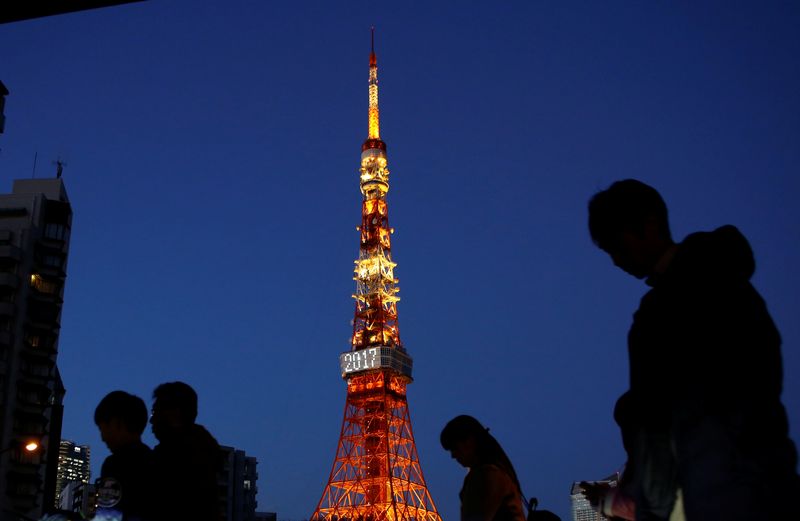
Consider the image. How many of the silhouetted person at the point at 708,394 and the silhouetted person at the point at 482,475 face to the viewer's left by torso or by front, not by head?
2

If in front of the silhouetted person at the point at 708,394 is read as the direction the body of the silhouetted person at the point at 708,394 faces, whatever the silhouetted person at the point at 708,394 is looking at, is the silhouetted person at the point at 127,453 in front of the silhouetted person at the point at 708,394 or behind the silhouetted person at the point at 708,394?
in front

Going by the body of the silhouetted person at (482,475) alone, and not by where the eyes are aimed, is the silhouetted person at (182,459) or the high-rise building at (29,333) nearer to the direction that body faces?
the silhouetted person

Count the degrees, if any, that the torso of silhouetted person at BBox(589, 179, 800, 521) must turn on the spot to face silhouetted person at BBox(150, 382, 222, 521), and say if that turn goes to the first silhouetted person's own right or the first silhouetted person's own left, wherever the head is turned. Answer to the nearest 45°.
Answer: approximately 45° to the first silhouetted person's own right

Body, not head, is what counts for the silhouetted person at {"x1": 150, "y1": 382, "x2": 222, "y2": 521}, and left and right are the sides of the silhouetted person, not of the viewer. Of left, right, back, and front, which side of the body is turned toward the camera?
left

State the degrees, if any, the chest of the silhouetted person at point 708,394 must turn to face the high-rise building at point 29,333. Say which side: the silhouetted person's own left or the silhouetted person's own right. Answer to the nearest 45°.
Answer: approximately 45° to the silhouetted person's own right

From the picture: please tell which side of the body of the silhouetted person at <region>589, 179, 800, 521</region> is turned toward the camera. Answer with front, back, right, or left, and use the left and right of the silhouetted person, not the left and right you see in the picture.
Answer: left

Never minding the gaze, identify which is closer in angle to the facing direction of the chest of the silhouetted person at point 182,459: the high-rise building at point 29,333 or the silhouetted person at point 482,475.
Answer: the high-rise building

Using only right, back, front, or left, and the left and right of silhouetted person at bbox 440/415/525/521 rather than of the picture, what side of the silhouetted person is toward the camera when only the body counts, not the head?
left

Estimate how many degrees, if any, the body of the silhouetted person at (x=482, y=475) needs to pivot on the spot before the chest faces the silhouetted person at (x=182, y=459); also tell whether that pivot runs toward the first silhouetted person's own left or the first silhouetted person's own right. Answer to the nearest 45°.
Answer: approximately 45° to the first silhouetted person's own left

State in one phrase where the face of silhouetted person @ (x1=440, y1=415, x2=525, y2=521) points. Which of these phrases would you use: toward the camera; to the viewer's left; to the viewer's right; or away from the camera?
to the viewer's left

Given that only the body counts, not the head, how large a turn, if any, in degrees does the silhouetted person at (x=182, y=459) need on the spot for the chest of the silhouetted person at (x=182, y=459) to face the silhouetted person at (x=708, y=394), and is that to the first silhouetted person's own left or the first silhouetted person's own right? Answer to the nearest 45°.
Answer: approximately 135° to the first silhouetted person's own left
